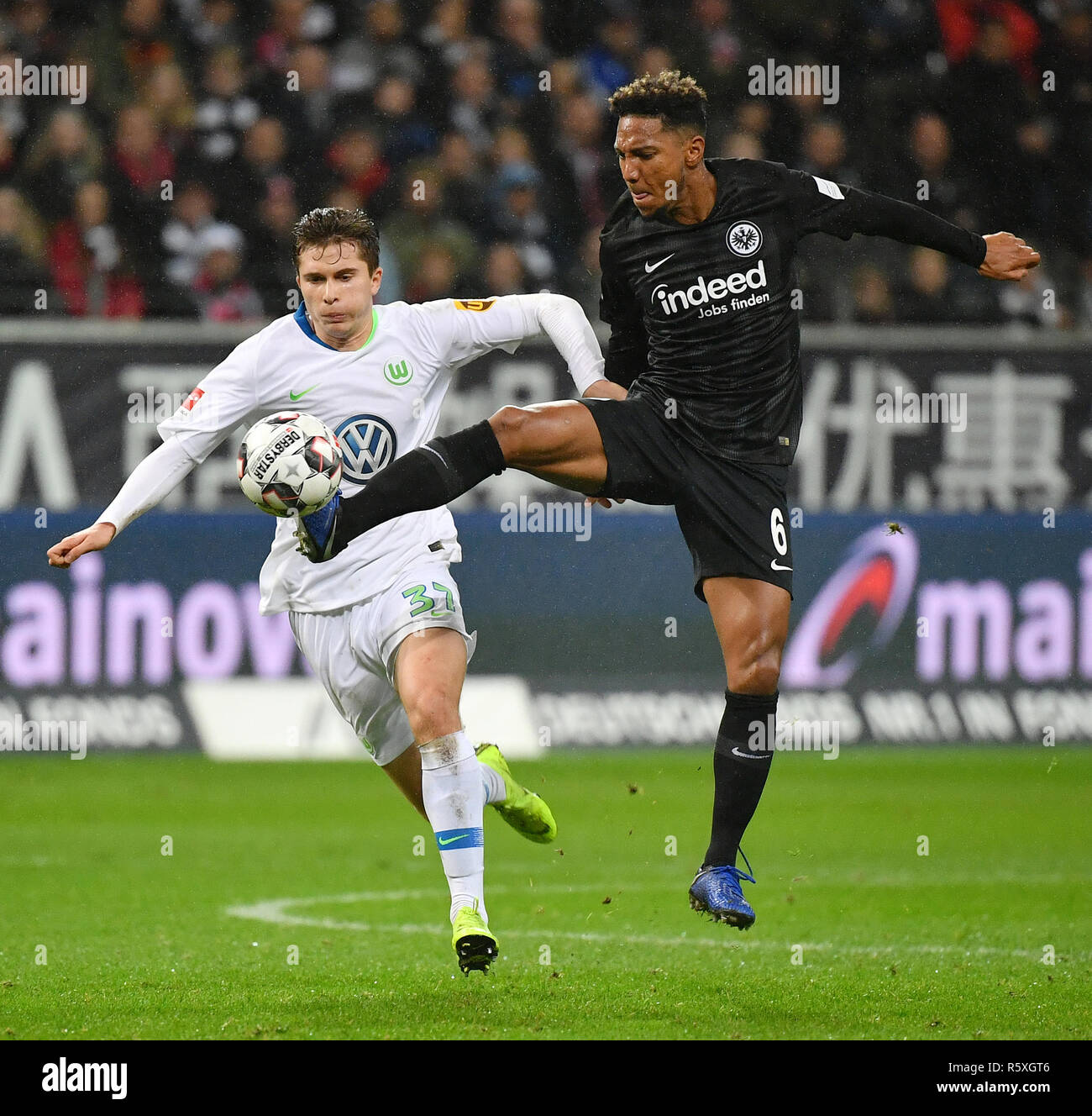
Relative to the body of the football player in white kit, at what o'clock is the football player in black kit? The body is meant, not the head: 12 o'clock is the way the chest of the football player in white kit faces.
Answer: The football player in black kit is roughly at 9 o'clock from the football player in white kit.

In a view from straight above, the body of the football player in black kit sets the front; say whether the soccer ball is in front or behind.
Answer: in front

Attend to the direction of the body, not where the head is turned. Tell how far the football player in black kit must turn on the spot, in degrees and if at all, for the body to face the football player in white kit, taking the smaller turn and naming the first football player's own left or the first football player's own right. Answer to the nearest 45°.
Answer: approximately 45° to the first football player's own right

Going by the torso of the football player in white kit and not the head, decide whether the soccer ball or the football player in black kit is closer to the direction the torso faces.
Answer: the soccer ball

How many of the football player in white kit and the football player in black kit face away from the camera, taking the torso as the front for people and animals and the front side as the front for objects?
0

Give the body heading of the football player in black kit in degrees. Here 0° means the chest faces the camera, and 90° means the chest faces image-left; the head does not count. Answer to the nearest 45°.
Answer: approximately 45°

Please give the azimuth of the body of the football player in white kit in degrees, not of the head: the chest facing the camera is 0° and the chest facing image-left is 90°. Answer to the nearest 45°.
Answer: approximately 0°

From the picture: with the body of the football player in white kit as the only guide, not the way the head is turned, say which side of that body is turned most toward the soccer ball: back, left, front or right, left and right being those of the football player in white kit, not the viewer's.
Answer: front
